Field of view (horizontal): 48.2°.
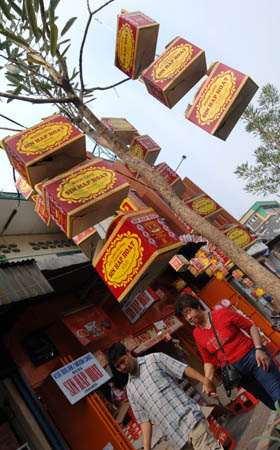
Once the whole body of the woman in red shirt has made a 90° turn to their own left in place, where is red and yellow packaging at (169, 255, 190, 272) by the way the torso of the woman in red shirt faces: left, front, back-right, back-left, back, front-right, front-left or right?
back-left

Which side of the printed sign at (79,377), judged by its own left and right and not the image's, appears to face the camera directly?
front

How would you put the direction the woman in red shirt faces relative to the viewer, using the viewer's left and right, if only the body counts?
facing the viewer and to the left of the viewer

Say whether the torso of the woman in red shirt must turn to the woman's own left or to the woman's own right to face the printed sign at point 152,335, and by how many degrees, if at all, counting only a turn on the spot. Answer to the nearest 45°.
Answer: approximately 135° to the woman's own right

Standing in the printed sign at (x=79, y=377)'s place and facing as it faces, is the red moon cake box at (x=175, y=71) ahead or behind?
ahead

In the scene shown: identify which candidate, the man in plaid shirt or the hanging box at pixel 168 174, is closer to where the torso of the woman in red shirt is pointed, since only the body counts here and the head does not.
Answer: the man in plaid shirt

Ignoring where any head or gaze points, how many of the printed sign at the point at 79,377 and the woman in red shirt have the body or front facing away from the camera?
0
